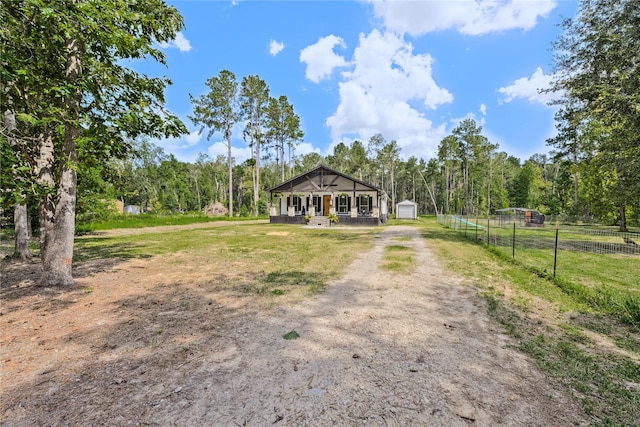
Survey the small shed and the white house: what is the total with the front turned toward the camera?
2

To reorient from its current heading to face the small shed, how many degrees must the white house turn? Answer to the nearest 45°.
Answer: approximately 135° to its left

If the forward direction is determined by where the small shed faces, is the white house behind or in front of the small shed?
in front

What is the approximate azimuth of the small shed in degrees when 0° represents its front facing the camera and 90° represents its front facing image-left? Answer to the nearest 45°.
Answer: approximately 0°

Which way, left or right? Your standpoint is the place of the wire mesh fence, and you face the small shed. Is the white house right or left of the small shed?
left

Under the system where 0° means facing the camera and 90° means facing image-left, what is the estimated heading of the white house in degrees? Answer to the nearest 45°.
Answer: approximately 0°

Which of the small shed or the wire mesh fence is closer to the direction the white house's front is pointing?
the wire mesh fence

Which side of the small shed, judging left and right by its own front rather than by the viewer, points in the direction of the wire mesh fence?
front

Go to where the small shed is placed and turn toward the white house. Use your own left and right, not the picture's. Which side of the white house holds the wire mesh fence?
left

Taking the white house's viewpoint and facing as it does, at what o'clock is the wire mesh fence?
The wire mesh fence is roughly at 11 o'clock from the white house.
